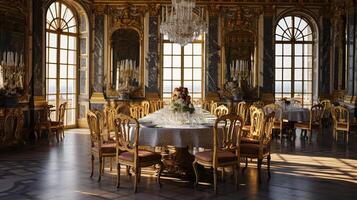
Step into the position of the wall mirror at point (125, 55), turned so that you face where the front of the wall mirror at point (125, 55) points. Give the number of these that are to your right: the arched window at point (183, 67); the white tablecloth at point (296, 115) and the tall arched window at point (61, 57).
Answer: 1

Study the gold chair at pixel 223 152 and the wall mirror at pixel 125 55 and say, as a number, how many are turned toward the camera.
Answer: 1

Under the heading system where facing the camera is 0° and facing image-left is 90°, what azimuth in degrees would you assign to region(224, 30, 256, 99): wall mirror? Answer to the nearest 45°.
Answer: approximately 0°

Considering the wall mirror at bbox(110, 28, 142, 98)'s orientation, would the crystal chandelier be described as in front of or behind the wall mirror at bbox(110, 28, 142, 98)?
in front

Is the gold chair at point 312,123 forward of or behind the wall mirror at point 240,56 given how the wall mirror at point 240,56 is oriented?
forward

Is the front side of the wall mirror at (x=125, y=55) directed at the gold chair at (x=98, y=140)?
yes

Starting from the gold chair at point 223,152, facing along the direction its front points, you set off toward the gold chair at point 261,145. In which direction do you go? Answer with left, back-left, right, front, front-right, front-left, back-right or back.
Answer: right

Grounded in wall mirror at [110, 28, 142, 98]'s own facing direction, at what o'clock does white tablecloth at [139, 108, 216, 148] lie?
The white tablecloth is roughly at 12 o'clock from the wall mirror.

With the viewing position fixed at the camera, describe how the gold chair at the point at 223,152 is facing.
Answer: facing away from the viewer and to the left of the viewer

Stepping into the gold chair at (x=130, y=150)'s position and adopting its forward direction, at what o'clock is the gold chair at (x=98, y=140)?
the gold chair at (x=98, y=140) is roughly at 9 o'clock from the gold chair at (x=130, y=150).
